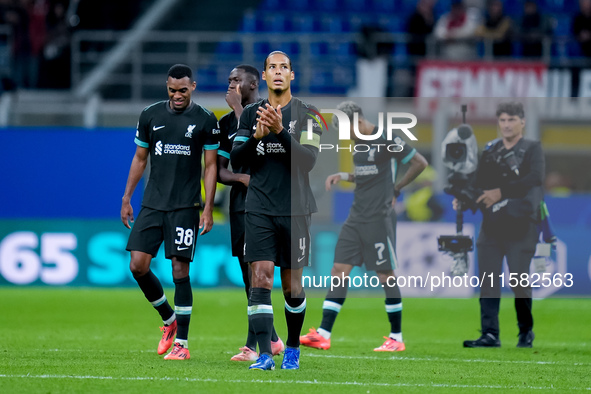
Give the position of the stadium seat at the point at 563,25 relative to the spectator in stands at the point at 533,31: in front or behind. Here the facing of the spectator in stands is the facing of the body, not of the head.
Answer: behind

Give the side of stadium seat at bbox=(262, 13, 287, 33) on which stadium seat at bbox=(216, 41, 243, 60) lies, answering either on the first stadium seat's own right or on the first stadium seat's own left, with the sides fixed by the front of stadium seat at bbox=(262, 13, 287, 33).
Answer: on the first stadium seat's own right

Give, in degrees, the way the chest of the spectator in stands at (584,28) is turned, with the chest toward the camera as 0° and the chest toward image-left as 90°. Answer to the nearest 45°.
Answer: approximately 0°

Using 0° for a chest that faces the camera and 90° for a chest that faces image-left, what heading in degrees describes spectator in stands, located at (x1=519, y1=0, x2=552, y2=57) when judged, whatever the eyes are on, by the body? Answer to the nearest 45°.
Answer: approximately 0°

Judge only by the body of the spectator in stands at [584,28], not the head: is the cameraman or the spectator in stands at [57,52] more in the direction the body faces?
the cameraman

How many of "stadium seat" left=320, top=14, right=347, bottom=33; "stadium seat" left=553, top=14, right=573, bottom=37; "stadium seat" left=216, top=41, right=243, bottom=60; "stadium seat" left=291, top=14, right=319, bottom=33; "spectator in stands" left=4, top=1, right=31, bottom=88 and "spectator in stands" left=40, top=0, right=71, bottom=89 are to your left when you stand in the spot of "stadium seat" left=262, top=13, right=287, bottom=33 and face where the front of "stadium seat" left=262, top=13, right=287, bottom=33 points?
3

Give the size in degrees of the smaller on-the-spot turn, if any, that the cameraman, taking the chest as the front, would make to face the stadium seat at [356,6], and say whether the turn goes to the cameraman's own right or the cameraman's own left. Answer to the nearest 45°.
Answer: approximately 135° to the cameraman's own right

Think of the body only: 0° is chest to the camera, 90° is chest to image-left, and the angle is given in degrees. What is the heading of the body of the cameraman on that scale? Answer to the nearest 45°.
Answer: approximately 45°

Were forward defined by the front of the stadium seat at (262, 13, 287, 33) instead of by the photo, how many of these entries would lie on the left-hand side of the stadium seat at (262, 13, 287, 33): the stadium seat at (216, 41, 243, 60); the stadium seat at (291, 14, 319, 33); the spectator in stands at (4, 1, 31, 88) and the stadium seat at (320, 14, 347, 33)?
2

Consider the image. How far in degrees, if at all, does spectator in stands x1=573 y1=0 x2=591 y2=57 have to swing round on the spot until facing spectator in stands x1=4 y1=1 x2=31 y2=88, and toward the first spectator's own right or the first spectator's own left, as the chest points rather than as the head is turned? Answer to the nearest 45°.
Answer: approximately 90° to the first spectator's own right

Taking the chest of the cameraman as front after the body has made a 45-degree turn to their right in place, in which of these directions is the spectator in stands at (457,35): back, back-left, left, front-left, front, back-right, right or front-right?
right

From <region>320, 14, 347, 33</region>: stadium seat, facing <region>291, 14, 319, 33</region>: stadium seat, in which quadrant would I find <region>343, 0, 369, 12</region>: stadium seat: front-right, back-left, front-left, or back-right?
back-right

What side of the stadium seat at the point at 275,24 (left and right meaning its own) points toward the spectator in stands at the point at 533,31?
left

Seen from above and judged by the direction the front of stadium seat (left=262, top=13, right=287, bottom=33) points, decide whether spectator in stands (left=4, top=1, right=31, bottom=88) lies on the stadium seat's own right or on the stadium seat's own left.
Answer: on the stadium seat's own right

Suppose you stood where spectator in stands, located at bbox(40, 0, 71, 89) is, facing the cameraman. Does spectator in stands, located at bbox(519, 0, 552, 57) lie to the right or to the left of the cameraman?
left

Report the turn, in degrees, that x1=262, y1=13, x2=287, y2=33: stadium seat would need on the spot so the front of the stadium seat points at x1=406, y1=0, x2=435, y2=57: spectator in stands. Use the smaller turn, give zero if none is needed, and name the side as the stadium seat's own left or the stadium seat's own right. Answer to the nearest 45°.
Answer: approximately 45° to the stadium seat's own left
